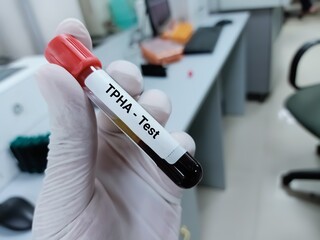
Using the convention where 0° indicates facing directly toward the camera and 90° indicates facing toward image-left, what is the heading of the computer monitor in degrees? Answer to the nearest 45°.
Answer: approximately 315°

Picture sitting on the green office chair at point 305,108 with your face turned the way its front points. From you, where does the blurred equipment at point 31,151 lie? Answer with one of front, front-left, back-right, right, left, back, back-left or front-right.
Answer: front

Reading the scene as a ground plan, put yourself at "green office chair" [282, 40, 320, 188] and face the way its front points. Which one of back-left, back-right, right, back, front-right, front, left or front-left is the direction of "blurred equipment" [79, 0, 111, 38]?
front-right

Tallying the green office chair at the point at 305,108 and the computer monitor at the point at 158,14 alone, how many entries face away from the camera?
0

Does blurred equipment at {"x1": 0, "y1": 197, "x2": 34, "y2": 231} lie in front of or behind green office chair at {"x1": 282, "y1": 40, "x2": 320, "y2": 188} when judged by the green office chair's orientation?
in front

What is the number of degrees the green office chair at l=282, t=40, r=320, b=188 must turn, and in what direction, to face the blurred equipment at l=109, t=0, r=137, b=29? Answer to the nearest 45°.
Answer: approximately 45° to its right

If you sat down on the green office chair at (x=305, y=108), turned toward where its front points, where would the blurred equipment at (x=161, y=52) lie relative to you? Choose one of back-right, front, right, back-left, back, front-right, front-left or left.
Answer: front-right

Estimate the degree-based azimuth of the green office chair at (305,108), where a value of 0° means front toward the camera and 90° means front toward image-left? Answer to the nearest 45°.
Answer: approximately 45°

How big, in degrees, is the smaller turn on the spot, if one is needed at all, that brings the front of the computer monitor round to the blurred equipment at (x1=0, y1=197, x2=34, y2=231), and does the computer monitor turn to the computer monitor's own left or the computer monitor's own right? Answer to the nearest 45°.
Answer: approximately 45° to the computer monitor's own right
